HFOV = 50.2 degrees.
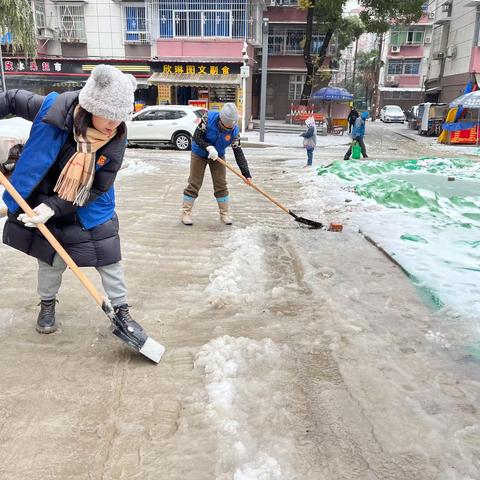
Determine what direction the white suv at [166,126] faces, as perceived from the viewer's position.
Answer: facing to the left of the viewer

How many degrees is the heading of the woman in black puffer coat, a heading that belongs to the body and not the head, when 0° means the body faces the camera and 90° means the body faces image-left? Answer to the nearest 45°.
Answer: approximately 315°

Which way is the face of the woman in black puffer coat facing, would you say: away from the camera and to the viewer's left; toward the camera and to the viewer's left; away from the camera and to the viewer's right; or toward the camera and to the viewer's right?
toward the camera and to the viewer's right

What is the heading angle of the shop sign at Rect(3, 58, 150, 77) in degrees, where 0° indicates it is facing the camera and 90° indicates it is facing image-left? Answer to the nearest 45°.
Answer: approximately 0°

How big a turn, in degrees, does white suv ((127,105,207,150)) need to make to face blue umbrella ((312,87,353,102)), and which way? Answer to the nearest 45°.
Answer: approximately 135° to its right

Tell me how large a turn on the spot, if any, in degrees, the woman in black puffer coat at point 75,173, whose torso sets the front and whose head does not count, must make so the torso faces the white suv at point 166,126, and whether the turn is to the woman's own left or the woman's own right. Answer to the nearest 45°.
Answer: approximately 135° to the woman's own left

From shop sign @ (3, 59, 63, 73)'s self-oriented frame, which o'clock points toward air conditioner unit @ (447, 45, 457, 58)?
The air conditioner unit is roughly at 9 o'clock from the shop sign.

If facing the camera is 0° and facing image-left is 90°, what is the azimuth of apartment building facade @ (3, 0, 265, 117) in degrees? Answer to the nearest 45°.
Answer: approximately 0°

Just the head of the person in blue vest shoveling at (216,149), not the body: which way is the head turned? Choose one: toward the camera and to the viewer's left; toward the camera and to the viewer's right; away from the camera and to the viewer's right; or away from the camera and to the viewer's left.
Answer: toward the camera and to the viewer's right

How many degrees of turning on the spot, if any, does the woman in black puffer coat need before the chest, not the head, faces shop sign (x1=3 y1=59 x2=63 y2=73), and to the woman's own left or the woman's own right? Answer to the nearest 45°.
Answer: approximately 135° to the woman's own left

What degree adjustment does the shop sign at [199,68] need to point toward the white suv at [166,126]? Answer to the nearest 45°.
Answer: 0° — it already faces it
